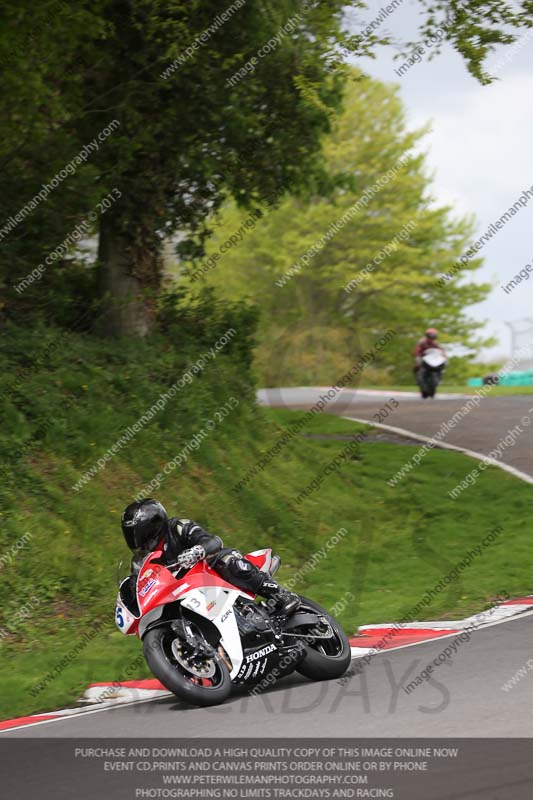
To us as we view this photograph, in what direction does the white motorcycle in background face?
facing the viewer

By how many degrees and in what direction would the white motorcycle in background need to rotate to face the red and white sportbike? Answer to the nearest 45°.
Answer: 0° — it already faces it

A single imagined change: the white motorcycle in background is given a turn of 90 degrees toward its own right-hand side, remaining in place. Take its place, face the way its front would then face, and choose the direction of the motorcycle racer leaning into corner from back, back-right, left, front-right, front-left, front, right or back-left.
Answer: left
